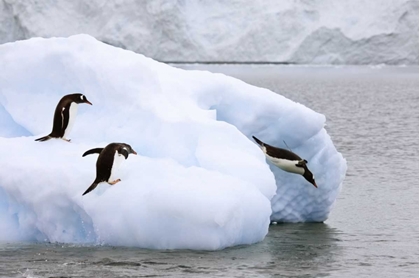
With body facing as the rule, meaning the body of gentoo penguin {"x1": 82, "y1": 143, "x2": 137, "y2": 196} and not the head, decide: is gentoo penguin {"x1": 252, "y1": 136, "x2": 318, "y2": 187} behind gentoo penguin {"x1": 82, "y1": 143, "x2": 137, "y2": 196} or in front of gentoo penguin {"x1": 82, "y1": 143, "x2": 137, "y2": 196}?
in front

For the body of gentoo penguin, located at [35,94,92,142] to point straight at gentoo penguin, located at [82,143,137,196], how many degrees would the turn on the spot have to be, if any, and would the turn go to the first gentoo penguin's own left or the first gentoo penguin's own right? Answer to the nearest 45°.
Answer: approximately 45° to the first gentoo penguin's own right

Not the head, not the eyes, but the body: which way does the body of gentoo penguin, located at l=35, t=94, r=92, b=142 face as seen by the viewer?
to the viewer's right

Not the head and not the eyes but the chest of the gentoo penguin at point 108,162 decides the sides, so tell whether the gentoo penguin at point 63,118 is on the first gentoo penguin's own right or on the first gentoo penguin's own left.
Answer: on the first gentoo penguin's own left

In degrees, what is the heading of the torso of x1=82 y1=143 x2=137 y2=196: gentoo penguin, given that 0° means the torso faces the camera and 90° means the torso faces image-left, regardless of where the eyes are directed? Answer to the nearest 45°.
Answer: approximately 270°

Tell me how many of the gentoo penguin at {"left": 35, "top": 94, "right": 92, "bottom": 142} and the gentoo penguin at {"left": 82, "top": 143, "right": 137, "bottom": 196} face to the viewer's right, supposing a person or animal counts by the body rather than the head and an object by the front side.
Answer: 2

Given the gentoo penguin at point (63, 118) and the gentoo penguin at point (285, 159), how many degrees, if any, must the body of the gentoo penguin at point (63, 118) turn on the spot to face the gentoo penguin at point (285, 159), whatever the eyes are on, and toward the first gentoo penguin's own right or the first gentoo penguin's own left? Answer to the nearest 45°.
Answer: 0° — it already faces it
